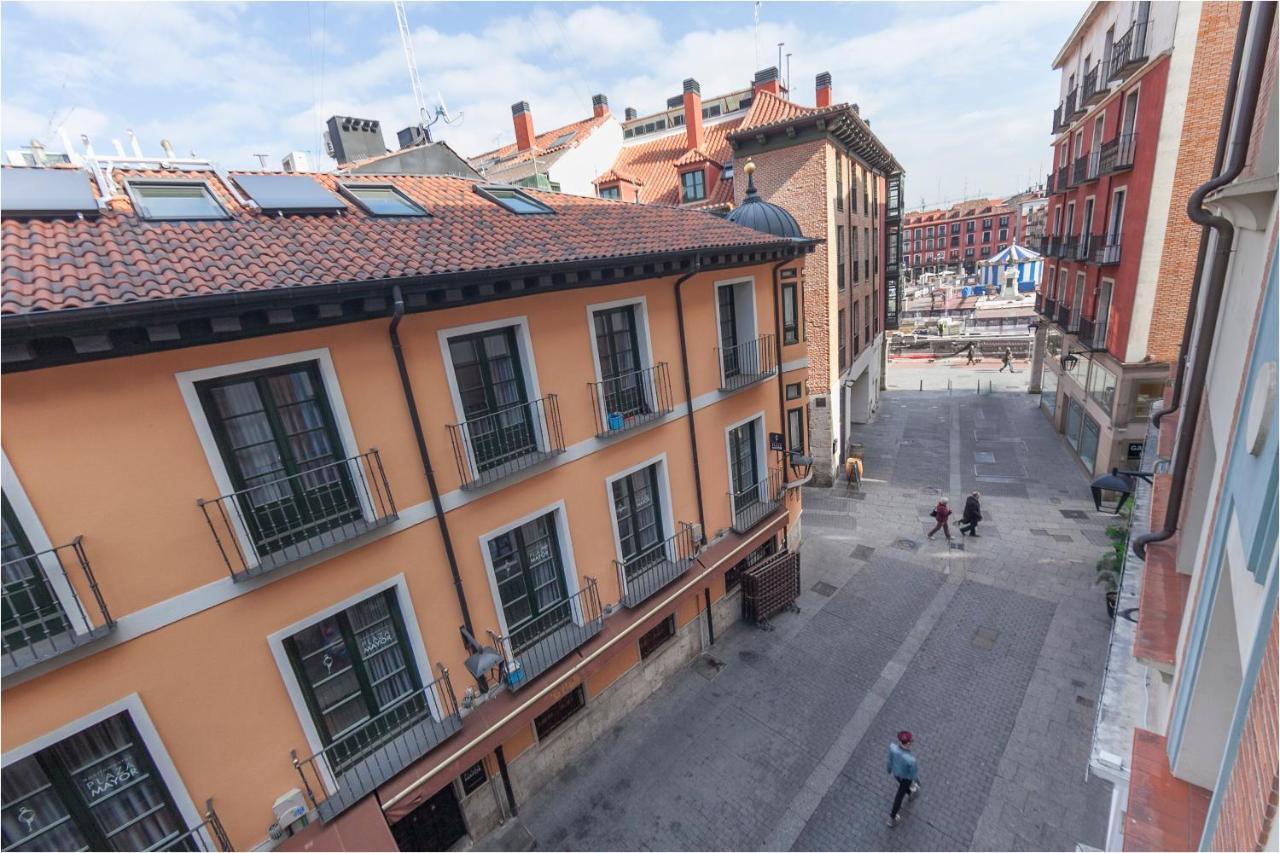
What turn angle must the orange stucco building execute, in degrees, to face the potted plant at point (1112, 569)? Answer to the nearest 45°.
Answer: approximately 45° to its left

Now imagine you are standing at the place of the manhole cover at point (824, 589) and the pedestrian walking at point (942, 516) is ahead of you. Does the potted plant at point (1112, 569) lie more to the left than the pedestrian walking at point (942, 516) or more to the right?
right

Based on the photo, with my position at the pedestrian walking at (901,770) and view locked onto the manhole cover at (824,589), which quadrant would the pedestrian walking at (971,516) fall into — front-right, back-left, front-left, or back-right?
front-right

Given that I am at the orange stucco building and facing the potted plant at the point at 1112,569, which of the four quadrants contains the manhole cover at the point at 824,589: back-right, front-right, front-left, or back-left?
front-left

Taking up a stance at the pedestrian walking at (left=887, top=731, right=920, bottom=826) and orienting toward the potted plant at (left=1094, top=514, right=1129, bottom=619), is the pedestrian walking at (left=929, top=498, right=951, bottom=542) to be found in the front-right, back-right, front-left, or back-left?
front-left

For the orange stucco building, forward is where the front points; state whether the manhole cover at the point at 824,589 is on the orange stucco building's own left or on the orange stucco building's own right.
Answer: on the orange stucco building's own left

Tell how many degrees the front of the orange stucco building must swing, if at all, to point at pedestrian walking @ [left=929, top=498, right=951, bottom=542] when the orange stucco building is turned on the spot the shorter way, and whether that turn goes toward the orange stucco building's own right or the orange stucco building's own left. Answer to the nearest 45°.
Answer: approximately 45° to the orange stucco building's own left

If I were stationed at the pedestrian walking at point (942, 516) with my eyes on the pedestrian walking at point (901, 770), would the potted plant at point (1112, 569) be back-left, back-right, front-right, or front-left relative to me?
front-left

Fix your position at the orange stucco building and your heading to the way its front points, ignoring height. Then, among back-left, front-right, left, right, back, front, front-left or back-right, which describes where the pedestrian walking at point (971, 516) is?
front-left

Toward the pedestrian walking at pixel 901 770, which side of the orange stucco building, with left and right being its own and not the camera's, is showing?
front

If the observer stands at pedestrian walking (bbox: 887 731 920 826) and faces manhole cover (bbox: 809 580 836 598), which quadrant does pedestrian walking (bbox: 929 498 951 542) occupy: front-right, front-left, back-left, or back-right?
front-right

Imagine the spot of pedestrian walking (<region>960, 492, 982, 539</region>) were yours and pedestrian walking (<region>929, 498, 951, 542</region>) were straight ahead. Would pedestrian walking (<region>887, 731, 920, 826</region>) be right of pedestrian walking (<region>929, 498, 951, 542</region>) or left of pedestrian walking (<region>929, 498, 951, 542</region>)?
left
